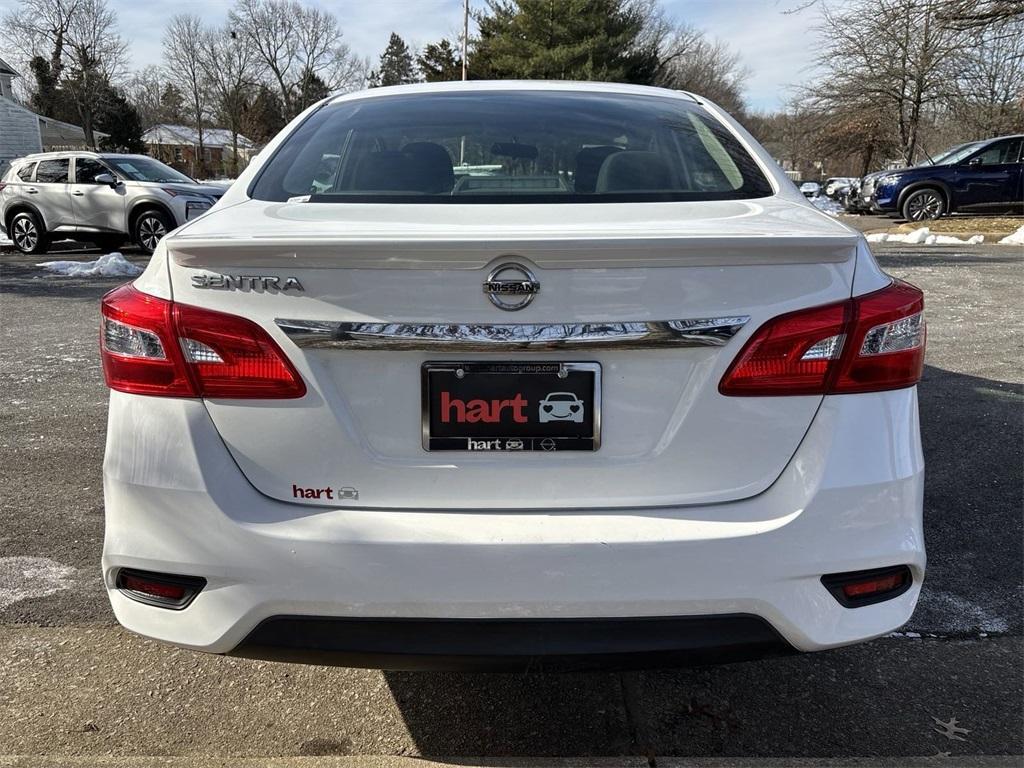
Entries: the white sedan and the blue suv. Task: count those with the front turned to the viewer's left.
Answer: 1

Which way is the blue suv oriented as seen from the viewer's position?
to the viewer's left

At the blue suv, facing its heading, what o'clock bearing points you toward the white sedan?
The white sedan is roughly at 9 o'clock from the blue suv.

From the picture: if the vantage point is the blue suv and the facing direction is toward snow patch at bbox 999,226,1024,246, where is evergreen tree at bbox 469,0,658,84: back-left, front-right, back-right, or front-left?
back-right

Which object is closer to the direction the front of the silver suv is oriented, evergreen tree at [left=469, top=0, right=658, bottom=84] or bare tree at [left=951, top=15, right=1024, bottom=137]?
the bare tree

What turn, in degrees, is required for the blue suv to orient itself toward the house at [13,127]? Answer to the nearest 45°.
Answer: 0° — it already faces it

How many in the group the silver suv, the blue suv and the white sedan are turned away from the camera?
1

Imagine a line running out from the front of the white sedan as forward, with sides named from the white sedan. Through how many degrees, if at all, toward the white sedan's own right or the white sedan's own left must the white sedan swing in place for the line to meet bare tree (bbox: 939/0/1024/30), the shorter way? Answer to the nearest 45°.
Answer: approximately 45° to the white sedan's own right

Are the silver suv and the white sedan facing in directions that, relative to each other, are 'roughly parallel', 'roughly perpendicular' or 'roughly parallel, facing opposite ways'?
roughly perpendicular

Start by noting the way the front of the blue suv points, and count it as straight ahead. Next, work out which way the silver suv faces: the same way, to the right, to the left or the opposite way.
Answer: the opposite way

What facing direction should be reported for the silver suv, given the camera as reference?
facing the viewer and to the right of the viewer

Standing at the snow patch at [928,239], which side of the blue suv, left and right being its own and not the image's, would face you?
left

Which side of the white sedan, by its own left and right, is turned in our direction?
back

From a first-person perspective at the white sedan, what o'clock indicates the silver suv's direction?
The silver suv is roughly at 11 o'clock from the white sedan.

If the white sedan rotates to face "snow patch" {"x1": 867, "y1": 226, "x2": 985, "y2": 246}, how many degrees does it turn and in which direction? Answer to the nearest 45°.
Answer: approximately 45° to its right

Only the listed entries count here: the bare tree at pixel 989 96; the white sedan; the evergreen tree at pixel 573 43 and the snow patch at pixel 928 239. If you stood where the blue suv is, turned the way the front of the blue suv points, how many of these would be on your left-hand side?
2

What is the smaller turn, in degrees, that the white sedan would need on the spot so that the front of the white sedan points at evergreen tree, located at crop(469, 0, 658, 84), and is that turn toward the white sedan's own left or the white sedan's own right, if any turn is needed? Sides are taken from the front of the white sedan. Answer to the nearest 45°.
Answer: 0° — it already faces it
